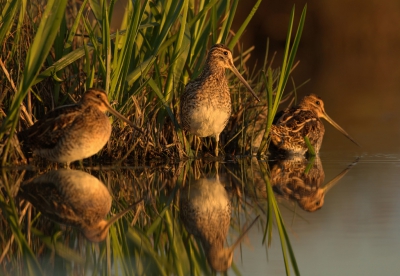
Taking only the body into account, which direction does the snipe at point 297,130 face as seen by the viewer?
to the viewer's right

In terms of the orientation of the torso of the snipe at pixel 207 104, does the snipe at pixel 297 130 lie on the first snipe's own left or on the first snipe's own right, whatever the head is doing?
on the first snipe's own left

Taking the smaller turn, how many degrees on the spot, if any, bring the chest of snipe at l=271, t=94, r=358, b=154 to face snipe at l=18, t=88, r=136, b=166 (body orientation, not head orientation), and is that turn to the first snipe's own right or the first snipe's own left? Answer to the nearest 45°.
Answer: approximately 135° to the first snipe's own right

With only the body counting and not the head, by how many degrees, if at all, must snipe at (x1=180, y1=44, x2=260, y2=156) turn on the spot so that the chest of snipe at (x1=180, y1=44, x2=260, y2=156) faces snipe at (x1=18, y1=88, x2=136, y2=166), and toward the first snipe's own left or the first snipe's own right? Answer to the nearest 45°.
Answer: approximately 90° to the first snipe's own right

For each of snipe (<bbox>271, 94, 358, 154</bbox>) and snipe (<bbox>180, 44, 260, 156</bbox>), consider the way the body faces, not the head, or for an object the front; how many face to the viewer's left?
0

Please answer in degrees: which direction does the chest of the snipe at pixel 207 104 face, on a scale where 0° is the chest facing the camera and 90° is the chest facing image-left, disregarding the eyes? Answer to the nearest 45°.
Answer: approximately 315°

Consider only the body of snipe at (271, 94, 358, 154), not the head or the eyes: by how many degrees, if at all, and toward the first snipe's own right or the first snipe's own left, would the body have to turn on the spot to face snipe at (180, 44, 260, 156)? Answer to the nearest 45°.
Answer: approximately 135° to the first snipe's own right
